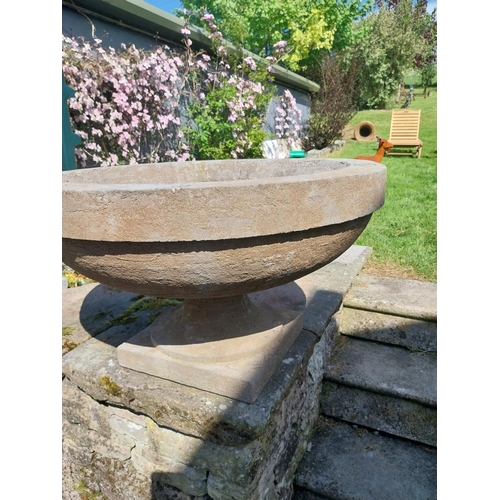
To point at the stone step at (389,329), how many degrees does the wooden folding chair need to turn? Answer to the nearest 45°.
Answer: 0° — it already faces it

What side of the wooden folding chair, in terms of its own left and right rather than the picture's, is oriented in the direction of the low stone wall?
front

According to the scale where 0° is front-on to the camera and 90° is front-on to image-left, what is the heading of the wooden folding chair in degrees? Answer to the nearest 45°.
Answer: approximately 0°

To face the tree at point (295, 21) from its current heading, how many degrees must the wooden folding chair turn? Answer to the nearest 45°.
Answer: approximately 135° to its right

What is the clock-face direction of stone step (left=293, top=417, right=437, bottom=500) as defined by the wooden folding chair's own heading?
The stone step is roughly at 12 o'clock from the wooden folding chair.

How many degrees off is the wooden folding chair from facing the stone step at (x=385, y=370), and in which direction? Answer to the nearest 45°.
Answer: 0° — it already faces it

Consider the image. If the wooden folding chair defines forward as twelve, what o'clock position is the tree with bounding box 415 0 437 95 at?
The tree is roughly at 6 o'clock from the wooden folding chair.

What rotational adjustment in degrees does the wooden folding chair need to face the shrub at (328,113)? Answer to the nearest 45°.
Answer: approximately 135° to its right

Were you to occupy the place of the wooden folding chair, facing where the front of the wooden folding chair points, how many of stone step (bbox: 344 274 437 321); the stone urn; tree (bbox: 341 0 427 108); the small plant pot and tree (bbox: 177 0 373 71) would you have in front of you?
2

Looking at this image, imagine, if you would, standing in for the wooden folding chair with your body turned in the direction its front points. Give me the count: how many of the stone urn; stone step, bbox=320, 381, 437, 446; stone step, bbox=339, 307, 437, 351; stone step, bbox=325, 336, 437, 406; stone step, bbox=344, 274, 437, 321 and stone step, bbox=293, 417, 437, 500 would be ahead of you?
6

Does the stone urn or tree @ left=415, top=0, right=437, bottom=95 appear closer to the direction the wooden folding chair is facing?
the stone urn
